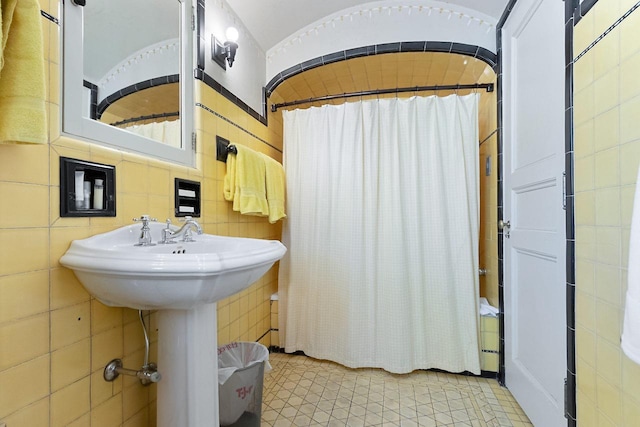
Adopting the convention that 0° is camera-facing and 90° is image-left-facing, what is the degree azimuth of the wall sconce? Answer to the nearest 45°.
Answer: approximately 315°

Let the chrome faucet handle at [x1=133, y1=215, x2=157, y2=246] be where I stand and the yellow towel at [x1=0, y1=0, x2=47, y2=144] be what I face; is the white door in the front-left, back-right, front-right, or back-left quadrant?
back-left

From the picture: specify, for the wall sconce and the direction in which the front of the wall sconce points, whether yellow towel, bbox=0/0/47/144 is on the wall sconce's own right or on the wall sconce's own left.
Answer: on the wall sconce's own right
